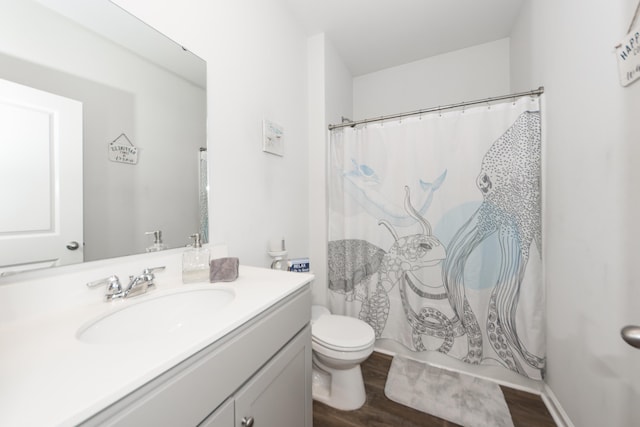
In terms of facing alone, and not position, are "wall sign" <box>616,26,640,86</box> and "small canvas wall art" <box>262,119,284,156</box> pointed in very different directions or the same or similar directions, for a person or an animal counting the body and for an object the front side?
very different directions

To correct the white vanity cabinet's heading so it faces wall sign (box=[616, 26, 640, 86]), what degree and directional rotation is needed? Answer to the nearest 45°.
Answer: approximately 45° to its left

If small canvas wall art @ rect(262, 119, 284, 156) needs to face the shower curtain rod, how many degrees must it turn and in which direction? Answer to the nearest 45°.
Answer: approximately 45° to its left

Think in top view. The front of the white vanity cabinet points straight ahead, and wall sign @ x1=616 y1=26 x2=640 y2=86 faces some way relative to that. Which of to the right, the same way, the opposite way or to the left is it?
the opposite way

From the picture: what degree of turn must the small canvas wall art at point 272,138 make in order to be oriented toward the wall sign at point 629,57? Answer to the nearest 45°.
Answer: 0° — it already faces it

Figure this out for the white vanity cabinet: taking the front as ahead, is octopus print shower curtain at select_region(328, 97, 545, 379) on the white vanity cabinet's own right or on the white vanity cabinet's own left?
on the white vanity cabinet's own left
